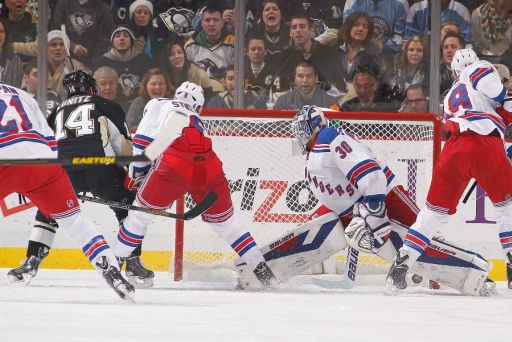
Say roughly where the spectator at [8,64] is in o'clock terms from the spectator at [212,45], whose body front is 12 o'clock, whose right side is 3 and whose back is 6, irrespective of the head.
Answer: the spectator at [8,64] is roughly at 3 o'clock from the spectator at [212,45].

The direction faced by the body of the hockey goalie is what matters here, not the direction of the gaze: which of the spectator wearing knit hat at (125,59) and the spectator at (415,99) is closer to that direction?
the spectator wearing knit hat

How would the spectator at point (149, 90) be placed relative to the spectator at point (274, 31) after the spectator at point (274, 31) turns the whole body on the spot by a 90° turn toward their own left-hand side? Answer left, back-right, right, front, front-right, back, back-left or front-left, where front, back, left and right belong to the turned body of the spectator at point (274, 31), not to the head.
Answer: back

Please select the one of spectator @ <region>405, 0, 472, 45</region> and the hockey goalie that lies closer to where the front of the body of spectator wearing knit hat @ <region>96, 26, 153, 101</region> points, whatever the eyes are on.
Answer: the hockey goalie

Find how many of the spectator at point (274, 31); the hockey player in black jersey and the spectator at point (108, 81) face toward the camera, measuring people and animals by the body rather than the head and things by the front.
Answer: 2

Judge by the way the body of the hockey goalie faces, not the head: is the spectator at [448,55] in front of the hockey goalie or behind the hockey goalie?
behind

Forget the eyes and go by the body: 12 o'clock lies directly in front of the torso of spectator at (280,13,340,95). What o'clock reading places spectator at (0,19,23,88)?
spectator at (0,19,23,88) is roughly at 3 o'clock from spectator at (280,13,340,95).

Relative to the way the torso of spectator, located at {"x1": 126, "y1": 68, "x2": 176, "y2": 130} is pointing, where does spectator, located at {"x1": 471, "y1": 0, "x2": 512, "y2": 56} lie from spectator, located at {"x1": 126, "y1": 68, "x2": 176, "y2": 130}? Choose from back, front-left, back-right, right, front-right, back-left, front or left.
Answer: left

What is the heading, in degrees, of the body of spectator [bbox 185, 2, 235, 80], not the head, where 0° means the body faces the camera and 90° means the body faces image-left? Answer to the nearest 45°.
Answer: approximately 0°
